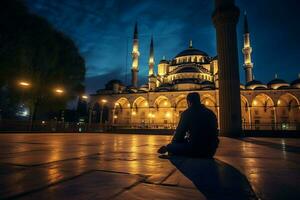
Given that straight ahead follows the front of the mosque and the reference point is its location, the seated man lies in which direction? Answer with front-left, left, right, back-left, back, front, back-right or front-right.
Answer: front

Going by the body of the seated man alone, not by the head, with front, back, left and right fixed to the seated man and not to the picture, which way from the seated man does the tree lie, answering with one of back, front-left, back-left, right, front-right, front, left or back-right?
front

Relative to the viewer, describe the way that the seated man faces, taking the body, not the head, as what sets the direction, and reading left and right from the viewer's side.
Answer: facing away from the viewer and to the left of the viewer

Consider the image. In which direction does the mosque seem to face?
toward the camera

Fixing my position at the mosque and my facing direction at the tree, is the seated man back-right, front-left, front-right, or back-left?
front-left

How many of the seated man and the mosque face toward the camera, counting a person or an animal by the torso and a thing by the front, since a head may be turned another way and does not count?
1

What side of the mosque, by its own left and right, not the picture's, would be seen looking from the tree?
front

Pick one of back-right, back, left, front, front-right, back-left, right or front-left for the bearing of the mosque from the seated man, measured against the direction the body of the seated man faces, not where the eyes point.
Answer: front-right

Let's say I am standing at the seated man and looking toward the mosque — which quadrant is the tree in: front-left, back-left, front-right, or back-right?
front-left

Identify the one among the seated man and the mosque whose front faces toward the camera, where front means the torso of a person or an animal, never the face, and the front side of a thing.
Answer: the mosque
